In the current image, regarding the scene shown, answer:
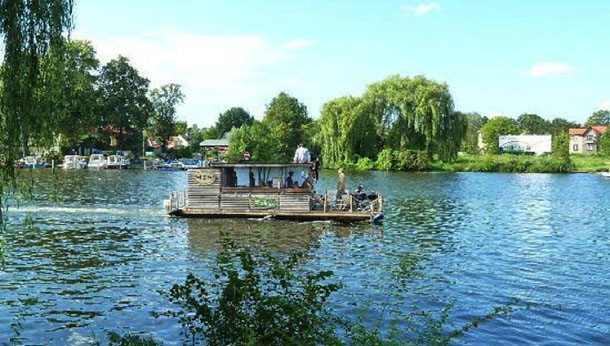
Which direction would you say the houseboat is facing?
to the viewer's right

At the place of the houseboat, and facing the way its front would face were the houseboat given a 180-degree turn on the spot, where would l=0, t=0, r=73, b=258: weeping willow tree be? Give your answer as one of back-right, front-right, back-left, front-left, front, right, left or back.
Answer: left
